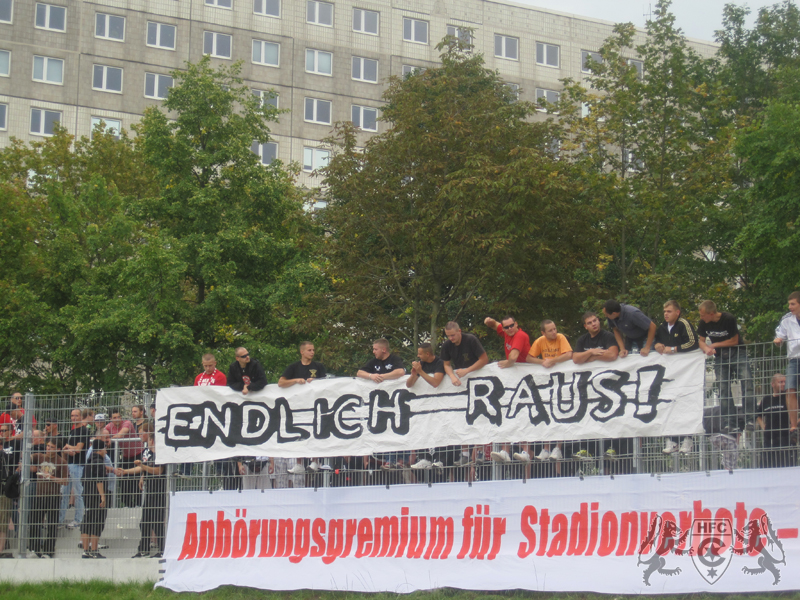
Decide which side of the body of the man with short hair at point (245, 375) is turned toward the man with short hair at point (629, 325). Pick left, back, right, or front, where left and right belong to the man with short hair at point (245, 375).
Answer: left

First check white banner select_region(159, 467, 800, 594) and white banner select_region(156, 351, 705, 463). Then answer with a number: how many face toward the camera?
2

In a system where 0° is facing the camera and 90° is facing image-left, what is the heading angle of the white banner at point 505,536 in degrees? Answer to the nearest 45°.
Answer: approximately 0°

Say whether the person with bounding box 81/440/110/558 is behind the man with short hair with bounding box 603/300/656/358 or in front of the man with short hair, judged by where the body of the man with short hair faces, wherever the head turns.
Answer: in front

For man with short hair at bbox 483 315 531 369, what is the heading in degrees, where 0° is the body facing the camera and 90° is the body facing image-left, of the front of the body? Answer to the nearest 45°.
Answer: approximately 45°

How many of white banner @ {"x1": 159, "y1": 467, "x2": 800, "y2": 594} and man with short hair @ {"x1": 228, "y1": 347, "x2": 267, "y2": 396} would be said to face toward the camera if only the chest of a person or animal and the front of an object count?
2

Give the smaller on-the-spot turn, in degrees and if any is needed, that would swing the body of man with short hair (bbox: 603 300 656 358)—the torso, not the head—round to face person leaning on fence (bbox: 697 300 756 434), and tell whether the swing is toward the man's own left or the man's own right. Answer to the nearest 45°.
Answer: approximately 90° to the man's own left

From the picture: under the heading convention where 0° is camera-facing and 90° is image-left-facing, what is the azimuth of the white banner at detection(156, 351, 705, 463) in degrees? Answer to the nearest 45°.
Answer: approximately 0°

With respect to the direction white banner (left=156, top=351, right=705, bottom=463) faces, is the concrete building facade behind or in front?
behind
